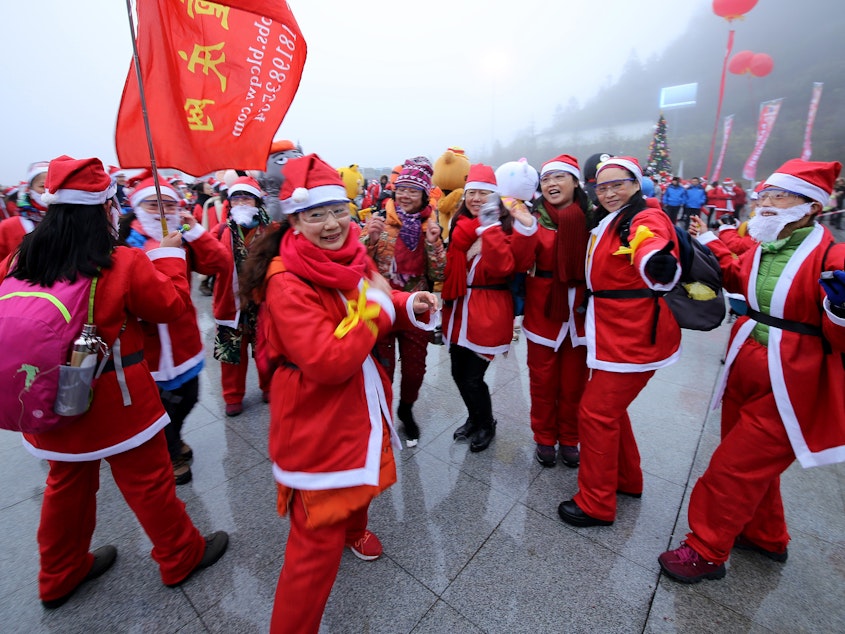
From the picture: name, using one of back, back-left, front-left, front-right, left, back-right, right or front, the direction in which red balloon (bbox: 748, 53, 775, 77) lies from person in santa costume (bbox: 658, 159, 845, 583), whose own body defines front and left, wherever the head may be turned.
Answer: back-right

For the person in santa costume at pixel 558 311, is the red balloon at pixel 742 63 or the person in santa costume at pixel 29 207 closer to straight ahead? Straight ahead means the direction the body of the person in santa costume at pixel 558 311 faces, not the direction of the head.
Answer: the person in santa costume

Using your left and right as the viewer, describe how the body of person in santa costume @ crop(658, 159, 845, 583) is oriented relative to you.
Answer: facing the viewer and to the left of the viewer

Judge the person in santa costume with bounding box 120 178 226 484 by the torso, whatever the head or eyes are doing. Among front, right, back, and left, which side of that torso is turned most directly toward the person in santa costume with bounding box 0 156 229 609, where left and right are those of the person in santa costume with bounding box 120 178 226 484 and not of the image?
front

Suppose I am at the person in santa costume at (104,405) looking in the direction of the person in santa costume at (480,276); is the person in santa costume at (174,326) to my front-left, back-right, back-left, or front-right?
front-left

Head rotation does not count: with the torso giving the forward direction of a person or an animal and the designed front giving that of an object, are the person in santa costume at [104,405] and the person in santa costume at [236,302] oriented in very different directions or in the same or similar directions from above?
very different directions

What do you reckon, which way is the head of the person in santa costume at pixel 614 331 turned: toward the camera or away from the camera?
toward the camera

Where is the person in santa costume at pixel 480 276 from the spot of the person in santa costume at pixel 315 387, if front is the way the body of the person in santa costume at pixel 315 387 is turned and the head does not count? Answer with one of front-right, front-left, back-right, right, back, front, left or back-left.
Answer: left

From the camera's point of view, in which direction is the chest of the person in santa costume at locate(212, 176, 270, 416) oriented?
toward the camera

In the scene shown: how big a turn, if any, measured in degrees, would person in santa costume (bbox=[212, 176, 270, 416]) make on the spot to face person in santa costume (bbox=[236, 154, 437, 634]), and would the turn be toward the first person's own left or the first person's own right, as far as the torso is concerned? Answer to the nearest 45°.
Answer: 0° — they already face them

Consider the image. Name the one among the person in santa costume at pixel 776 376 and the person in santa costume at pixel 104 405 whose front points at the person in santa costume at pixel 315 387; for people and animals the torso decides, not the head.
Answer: the person in santa costume at pixel 776 376

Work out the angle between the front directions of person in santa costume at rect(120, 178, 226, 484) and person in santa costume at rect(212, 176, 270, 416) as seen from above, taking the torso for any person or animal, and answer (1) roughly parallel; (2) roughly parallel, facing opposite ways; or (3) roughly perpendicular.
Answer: roughly parallel

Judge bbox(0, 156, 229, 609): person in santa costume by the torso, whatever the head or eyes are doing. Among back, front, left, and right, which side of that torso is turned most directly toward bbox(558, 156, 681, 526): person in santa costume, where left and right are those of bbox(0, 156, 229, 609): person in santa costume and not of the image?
right

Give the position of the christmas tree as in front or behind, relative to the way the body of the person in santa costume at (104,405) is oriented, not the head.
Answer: in front

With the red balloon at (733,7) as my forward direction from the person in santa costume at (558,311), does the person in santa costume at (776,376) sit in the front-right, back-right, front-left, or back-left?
back-right

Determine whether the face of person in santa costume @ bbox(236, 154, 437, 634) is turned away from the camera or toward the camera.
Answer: toward the camera

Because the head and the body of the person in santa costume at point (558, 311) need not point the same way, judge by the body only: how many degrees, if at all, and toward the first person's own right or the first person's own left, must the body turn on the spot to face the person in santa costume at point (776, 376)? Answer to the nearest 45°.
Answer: approximately 45° to the first person's own left
